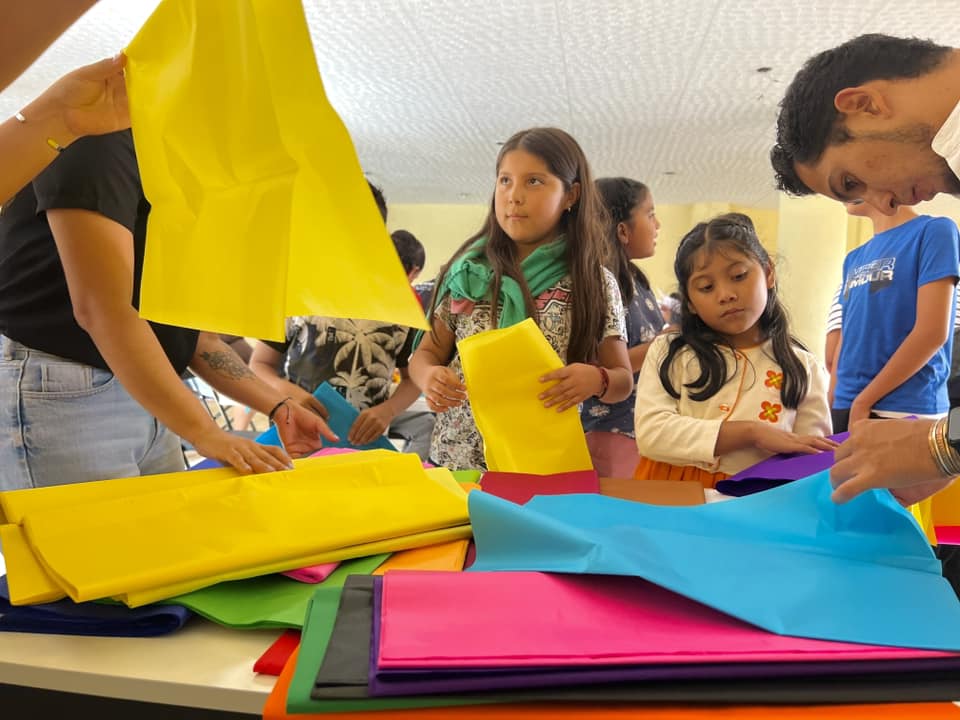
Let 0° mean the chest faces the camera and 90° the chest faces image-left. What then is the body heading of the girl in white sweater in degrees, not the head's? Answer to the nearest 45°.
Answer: approximately 0°

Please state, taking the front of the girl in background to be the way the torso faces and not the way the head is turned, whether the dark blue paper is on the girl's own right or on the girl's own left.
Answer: on the girl's own right

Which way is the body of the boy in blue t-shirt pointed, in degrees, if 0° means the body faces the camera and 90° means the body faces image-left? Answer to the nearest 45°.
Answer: approximately 45°
